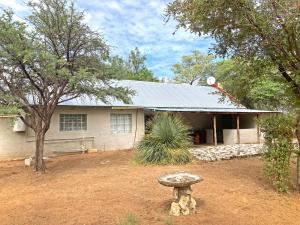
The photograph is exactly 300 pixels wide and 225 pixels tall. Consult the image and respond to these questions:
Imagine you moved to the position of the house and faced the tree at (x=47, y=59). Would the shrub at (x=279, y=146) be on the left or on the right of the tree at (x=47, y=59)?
left

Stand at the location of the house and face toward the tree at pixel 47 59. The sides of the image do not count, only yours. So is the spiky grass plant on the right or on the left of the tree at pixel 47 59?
left

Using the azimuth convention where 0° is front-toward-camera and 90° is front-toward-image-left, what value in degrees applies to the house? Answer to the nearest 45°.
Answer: approximately 0°

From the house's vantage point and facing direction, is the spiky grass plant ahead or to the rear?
ahead

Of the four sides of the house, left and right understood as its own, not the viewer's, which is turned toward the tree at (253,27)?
front

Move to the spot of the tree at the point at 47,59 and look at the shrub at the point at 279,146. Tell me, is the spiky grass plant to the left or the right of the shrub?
left

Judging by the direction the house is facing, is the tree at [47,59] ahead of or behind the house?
ahead

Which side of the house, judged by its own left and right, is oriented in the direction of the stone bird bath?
front
